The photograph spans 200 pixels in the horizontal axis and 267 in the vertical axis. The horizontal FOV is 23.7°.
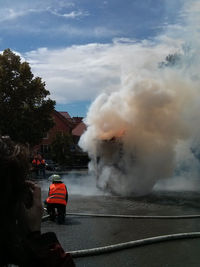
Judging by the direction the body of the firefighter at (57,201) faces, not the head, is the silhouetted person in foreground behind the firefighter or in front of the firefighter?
behind

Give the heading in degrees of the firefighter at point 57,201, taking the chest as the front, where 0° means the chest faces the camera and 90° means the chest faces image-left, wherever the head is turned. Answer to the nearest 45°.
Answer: approximately 180°

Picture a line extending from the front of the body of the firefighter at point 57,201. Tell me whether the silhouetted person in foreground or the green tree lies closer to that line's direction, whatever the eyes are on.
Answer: the green tree

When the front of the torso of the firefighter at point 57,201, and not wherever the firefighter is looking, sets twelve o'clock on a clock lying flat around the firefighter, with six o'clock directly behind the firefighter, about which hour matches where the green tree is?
The green tree is roughly at 12 o'clock from the firefighter.

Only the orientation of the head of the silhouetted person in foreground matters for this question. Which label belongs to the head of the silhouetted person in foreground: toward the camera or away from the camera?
away from the camera
